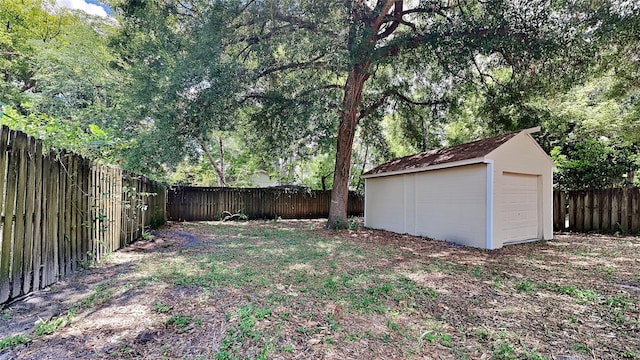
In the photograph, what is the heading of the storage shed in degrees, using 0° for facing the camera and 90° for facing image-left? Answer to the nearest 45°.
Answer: approximately 315°

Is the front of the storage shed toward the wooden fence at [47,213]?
no

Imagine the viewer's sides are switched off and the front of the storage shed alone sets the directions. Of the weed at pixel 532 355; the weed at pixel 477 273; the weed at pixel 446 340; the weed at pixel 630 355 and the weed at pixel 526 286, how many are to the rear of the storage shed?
0

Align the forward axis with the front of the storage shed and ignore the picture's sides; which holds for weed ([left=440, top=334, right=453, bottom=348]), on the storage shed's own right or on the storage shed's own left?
on the storage shed's own right

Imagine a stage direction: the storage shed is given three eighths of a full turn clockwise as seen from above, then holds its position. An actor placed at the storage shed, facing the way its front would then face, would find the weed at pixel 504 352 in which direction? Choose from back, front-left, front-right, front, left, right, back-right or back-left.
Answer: left

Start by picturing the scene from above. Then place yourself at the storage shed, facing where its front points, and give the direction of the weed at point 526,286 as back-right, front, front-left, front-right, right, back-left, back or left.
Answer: front-right

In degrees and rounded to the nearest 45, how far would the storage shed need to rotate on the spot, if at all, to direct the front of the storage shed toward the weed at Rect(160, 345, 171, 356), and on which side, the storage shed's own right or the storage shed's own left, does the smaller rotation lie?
approximately 45° to the storage shed's own right

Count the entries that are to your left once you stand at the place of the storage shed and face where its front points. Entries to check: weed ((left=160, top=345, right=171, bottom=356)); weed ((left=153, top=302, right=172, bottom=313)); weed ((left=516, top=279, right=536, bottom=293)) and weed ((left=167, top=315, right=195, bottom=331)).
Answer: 0

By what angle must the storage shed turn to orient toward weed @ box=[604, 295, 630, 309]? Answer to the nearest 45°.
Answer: approximately 45° to its right

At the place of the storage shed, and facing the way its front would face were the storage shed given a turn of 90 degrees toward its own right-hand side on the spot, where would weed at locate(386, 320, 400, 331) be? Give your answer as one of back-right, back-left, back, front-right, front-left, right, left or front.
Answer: front-left

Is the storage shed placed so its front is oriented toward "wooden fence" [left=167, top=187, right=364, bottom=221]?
no

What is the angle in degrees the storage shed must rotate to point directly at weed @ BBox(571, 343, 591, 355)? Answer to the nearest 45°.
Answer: approximately 45° to its right

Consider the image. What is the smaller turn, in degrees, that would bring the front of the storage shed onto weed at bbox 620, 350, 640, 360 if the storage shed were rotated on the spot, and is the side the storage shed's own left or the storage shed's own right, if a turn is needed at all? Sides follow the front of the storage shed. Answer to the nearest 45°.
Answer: approximately 45° to the storage shed's own right

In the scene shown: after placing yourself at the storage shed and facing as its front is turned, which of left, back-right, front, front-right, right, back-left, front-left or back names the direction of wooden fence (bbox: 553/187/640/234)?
left

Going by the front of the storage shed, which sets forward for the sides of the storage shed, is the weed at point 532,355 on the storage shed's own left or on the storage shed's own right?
on the storage shed's own right
